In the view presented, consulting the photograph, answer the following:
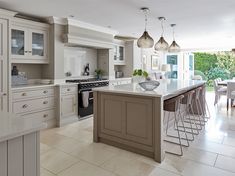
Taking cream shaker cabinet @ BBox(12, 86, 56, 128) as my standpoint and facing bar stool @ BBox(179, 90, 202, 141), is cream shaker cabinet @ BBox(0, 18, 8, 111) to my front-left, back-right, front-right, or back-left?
back-right

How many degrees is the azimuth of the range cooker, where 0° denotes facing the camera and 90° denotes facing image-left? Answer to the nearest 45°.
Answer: approximately 315°

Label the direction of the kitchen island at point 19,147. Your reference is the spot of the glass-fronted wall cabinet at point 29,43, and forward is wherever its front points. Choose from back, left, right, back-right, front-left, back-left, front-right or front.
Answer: front-right

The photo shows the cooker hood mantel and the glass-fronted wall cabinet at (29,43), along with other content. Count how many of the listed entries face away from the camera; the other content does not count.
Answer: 0

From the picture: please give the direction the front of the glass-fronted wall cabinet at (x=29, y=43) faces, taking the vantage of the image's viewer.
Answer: facing the viewer and to the right of the viewer

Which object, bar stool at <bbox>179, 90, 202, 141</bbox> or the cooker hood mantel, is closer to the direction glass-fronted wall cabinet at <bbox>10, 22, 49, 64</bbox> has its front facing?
the bar stool
